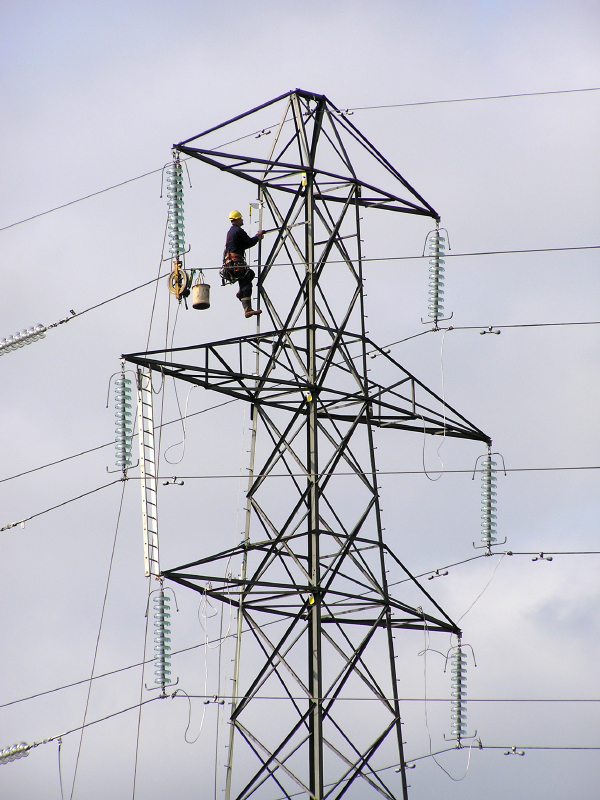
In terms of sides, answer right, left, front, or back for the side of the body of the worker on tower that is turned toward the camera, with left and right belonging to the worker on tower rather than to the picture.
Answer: right
